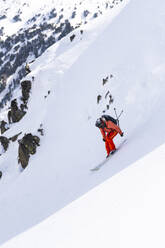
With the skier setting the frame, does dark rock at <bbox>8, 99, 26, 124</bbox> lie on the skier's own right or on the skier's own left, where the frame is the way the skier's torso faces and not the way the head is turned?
on the skier's own right

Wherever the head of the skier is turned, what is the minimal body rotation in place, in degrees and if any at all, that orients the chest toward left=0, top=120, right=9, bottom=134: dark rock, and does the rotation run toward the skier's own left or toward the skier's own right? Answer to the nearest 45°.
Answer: approximately 90° to the skier's own right

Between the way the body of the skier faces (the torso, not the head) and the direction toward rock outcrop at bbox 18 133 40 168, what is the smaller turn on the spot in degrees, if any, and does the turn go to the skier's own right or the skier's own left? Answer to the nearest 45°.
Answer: approximately 90° to the skier's own right

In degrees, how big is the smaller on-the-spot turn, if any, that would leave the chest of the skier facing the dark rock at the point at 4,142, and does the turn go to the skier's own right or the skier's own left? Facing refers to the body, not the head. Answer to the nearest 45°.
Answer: approximately 90° to the skier's own right

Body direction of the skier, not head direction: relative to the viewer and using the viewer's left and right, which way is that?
facing the viewer and to the left of the viewer
